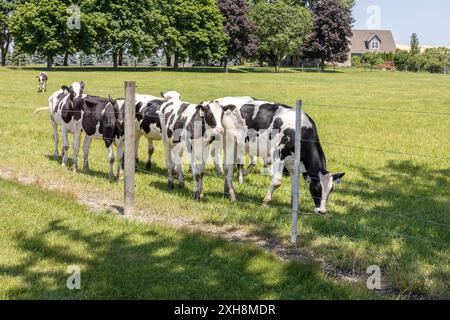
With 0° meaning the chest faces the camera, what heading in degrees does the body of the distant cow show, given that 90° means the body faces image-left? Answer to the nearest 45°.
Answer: approximately 0°

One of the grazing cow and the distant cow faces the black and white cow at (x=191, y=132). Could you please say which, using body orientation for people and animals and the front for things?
the distant cow

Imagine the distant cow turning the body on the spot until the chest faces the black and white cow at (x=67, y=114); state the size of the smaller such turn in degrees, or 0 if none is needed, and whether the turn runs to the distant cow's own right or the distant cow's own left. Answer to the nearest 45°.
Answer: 0° — it already faces it

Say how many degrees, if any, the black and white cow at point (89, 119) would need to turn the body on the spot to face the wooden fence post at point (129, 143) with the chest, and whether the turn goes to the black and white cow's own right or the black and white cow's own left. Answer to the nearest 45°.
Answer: approximately 45° to the black and white cow's own right

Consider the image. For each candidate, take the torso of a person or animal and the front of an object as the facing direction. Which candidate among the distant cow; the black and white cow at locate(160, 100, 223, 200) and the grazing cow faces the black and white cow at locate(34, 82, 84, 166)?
the distant cow

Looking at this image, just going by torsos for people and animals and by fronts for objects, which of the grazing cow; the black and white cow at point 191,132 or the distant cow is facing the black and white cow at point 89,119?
the distant cow

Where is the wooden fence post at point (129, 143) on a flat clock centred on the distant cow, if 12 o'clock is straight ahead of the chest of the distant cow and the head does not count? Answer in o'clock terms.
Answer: The wooden fence post is roughly at 12 o'clock from the distant cow.

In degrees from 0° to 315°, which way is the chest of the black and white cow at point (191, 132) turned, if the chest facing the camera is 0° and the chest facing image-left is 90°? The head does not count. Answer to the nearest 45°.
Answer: approximately 315°

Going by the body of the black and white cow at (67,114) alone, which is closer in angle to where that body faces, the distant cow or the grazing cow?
the grazing cow

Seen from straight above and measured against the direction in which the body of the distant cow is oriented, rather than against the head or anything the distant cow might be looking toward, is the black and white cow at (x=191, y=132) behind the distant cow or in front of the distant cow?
in front

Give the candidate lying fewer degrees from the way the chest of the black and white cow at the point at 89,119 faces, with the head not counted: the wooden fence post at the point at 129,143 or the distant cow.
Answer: the wooden fence post
